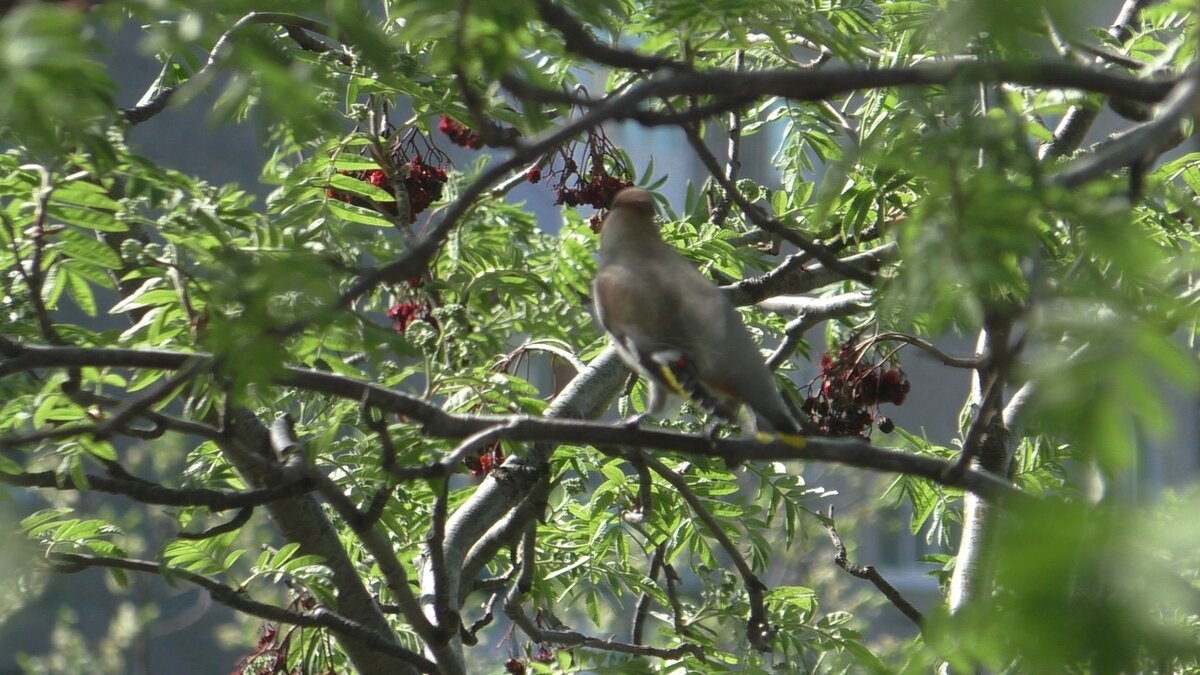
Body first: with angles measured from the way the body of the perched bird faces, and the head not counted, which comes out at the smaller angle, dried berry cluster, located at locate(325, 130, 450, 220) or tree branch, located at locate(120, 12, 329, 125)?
the dried berry cluster

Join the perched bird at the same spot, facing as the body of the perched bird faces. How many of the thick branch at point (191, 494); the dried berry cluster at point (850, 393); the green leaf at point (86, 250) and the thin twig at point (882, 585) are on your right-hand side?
2

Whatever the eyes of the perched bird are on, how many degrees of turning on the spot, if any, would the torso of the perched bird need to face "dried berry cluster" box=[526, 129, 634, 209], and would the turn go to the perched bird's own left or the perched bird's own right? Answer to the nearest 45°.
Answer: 0° — it already faces it

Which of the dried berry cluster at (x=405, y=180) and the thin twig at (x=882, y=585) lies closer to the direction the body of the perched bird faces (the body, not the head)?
the dried berry cluster

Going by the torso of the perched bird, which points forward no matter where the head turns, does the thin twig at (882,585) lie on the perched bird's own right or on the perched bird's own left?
on the perched bird's own right

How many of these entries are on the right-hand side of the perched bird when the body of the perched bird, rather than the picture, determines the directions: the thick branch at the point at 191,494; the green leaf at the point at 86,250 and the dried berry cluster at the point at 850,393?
1

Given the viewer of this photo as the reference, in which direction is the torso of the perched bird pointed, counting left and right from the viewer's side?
facing away from the viewer and to the left of the viewer

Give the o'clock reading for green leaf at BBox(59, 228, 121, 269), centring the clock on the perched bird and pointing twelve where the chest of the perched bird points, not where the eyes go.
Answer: The green leaf is roughly at 10 o'clock from the perched bird.

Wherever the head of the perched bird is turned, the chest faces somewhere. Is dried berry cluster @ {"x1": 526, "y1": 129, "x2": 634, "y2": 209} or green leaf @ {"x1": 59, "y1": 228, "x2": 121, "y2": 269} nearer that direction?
the dried berry cluster

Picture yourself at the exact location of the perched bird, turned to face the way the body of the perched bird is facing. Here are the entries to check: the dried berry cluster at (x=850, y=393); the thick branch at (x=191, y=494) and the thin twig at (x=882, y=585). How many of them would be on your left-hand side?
1

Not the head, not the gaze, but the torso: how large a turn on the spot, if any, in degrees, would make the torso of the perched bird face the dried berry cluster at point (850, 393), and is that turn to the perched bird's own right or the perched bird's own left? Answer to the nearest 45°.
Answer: approximately 90° to the perched bird's own right
